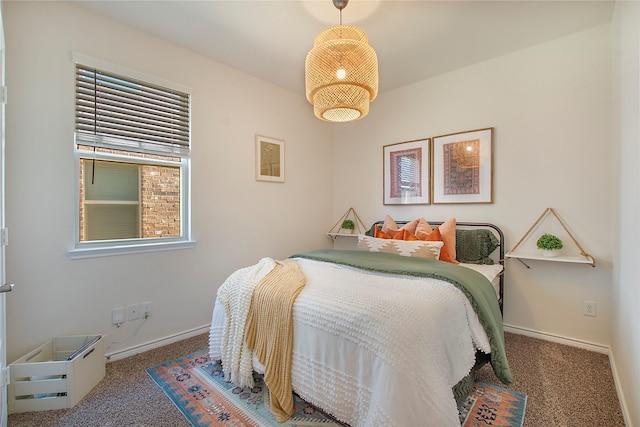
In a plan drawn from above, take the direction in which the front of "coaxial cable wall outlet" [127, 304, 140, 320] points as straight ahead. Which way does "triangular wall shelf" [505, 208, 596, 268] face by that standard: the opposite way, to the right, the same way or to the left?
to the right

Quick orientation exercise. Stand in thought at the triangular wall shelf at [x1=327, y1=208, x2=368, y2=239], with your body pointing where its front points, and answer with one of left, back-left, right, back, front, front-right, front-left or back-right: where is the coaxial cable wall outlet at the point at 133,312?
front

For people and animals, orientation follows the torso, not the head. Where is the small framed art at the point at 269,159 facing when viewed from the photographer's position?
facing the viewer and to the right of the viewer

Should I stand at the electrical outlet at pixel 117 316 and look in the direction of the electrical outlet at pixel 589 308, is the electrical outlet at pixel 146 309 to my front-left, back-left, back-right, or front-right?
front-left

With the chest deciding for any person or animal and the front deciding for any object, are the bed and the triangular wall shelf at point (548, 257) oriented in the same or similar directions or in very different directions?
same or similar directions

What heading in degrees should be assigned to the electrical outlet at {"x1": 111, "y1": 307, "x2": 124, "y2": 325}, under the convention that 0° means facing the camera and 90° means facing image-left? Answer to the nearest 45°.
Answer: approximately 0°

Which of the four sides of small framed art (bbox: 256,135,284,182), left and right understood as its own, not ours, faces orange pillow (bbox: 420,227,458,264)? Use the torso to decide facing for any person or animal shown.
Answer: front

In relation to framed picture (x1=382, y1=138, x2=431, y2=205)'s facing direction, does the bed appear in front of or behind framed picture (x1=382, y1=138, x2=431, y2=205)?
in front

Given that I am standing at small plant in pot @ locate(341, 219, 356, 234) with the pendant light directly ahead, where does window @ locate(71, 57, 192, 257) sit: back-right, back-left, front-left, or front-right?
front-right

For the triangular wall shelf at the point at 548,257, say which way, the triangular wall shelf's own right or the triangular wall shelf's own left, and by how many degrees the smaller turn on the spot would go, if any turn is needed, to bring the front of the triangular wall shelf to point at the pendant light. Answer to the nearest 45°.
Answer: approximately 45° to the triangular wall shelf's own right

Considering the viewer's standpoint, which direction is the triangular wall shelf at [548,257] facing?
facing the viewer

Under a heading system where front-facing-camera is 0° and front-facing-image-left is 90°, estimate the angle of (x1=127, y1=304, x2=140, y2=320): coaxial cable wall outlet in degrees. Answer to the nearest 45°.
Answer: approximately 0°
